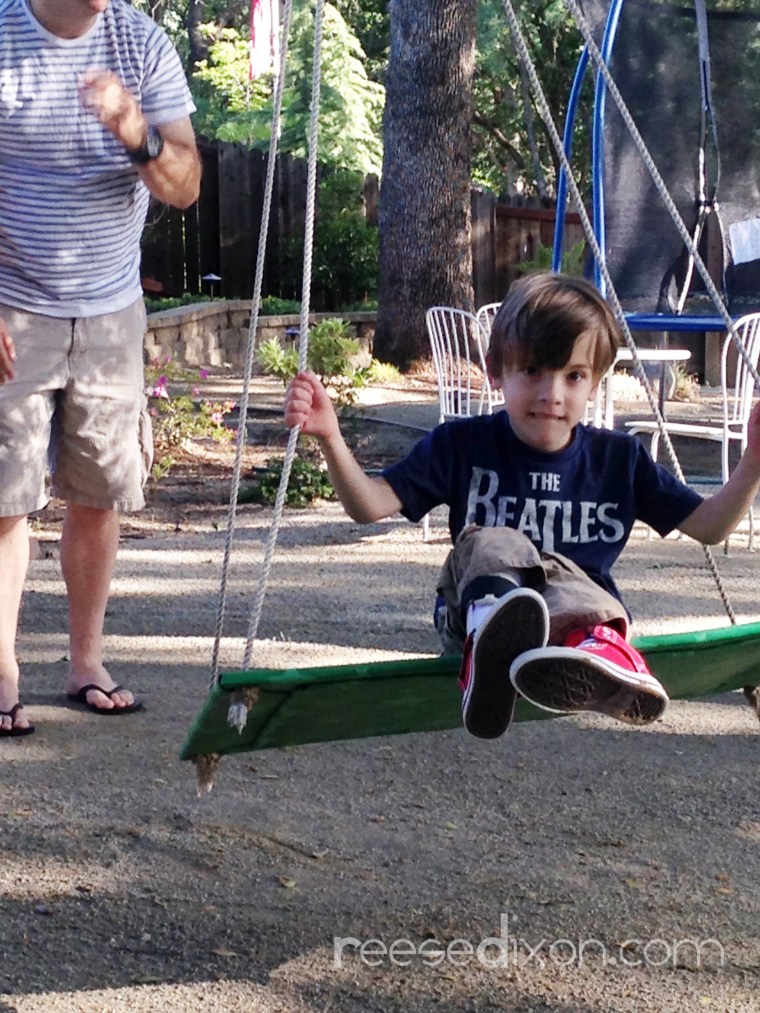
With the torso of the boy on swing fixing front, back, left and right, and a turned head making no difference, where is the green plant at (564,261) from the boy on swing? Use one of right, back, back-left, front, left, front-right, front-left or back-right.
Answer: back

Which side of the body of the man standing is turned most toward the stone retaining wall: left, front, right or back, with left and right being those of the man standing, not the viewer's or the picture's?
back

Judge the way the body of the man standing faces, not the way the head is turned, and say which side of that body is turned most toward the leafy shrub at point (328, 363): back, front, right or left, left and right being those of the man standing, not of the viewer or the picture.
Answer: back

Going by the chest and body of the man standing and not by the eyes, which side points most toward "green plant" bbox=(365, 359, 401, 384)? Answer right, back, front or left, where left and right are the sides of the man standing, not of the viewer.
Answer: back

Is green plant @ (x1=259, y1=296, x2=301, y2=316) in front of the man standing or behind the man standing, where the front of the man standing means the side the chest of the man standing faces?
behind

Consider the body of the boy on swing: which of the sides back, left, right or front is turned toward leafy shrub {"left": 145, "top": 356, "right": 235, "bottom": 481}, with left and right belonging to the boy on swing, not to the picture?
back

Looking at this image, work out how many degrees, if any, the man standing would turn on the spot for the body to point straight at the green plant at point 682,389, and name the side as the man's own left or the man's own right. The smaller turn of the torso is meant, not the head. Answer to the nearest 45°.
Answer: approximately 135° to the man's own left

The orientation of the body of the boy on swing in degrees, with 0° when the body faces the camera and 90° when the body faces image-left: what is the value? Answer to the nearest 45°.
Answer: approximately 0°

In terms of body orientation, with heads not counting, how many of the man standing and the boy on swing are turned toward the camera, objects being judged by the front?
2

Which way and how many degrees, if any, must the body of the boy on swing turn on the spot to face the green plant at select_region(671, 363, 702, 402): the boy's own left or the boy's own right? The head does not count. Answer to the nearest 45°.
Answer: approximately 180°

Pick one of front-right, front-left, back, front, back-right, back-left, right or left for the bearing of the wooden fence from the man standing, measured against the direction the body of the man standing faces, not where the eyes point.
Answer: back
